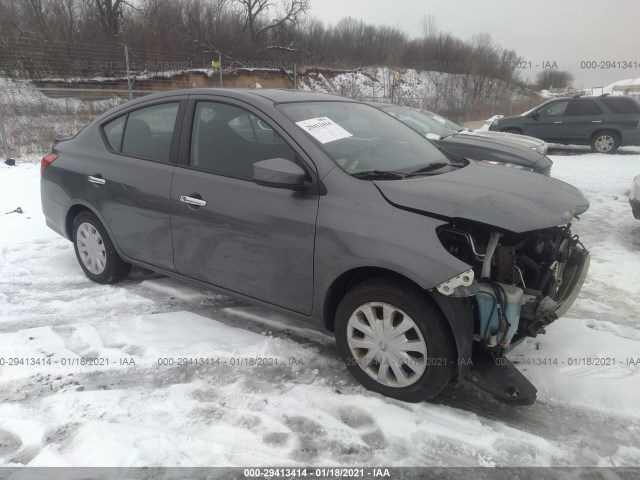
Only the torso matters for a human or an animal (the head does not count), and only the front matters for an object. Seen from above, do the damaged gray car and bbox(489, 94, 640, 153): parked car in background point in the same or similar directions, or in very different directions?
very different directions

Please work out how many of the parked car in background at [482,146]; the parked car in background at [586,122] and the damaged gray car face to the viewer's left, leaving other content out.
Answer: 1

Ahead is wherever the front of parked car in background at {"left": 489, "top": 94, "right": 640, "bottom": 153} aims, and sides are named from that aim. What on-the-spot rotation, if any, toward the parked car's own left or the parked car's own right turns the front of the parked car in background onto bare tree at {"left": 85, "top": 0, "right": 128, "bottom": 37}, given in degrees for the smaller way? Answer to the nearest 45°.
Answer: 0° — it already faces it

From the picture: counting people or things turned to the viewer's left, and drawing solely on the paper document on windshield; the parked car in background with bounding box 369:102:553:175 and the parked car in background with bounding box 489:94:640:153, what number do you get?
1

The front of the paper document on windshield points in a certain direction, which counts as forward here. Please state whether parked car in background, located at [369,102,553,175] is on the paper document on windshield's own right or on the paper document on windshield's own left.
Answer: on the paper document on windshield's own left

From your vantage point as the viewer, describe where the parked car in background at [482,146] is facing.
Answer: facing the viewer and to the right of the viewer

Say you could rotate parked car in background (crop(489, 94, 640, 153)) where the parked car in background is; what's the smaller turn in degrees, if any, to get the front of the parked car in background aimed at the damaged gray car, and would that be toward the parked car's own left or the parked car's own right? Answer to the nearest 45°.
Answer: approximately 90° to the parked car's own left

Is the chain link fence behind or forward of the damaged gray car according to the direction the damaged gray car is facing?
behind

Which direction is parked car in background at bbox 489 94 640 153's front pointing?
to the viewer's left

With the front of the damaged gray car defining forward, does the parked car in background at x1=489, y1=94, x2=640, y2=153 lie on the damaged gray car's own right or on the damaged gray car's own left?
on the damaged gray car's own left
